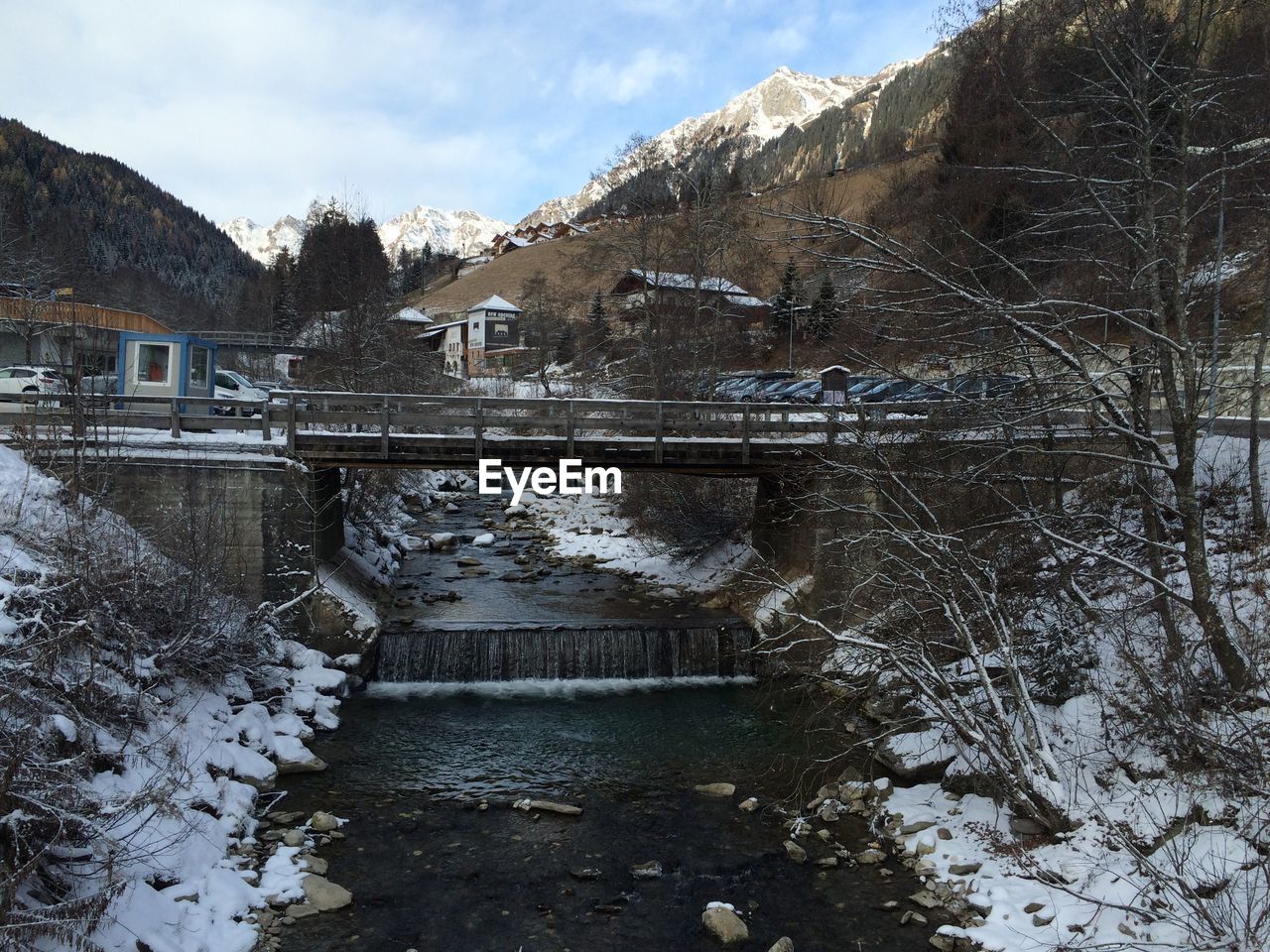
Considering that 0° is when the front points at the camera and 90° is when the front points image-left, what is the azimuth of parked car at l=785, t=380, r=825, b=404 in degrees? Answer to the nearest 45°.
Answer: approximately 45°

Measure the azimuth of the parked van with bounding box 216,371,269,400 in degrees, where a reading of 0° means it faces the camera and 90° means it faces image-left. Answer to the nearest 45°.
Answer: approximately 315°
